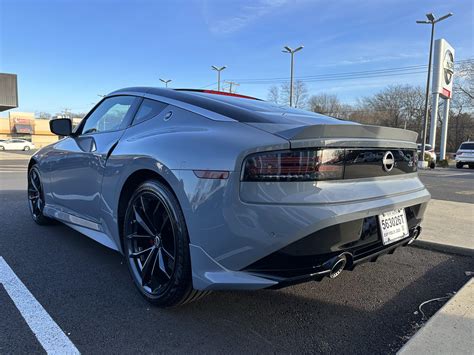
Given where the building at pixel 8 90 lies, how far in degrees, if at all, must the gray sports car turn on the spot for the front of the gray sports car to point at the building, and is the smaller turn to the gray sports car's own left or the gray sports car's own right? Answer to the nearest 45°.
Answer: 0° — it already faces it

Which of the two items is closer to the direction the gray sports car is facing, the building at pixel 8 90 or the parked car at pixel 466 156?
the building

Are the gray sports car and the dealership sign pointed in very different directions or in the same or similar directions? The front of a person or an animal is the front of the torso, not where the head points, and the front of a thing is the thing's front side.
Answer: very different directions

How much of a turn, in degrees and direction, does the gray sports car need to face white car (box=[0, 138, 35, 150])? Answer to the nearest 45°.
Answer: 0° — it already faces it

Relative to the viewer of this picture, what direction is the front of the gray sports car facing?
facing away from the viewer and to the left of the viewer
